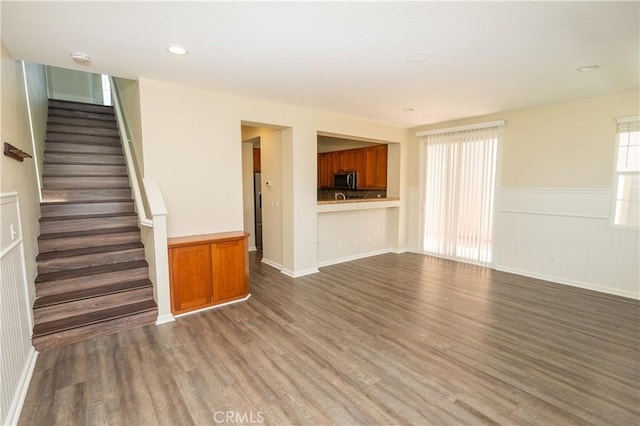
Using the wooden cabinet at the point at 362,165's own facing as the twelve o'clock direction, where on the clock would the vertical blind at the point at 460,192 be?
The vertical blind is roughly at 9 o'clock from the wooden cabinet.

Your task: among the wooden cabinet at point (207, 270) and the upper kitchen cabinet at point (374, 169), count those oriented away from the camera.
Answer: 0

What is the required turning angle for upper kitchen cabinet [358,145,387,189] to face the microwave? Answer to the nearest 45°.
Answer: approximately 90° to its right

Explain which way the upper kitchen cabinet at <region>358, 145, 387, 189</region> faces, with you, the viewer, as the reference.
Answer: facing the viewer and to the left of the viewer

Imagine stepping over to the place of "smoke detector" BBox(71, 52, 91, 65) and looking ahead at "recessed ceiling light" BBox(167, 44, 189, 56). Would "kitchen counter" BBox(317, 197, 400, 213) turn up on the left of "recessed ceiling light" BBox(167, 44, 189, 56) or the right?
left

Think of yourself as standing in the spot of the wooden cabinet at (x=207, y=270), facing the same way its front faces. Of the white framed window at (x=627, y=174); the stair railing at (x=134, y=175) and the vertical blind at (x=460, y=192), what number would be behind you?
1

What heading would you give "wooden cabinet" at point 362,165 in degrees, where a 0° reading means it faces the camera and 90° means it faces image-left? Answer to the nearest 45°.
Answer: approximately 45°

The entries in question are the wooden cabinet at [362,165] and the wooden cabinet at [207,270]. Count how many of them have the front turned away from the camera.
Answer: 0

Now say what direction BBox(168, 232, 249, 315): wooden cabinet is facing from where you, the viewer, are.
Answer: facing the viewer and to the right of the viewer

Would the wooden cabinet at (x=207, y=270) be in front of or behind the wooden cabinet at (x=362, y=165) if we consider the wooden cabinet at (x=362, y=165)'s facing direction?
in front

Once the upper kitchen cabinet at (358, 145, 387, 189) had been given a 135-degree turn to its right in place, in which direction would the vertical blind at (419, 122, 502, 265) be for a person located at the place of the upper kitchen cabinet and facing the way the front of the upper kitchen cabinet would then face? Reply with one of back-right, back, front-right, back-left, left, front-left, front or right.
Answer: back-right

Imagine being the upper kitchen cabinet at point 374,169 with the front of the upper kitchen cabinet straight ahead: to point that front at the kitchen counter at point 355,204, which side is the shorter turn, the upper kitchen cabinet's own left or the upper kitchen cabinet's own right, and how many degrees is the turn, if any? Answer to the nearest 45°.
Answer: approximately 45° to the upper kitchen cabinet's own left

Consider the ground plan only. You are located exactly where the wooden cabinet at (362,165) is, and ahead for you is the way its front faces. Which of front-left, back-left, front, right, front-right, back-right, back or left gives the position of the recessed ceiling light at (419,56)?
front-left
